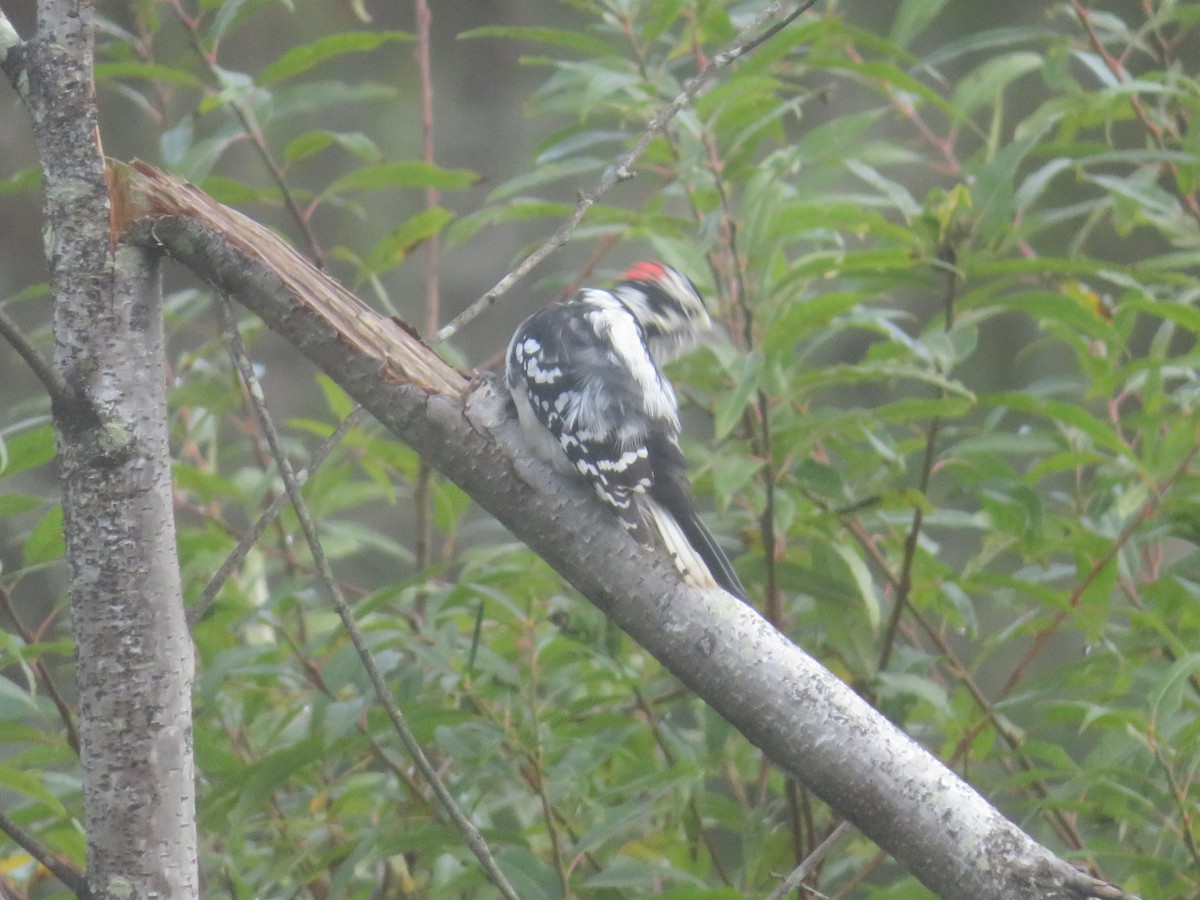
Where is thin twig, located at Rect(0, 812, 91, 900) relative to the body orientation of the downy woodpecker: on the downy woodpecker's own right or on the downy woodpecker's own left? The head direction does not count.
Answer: on the downy woodpecker's own left

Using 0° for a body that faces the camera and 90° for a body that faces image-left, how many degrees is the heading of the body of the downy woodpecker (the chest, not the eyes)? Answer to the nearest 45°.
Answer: approximately 135°

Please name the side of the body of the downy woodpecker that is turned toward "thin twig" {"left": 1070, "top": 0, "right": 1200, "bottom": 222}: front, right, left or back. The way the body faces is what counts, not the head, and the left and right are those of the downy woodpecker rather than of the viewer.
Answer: right

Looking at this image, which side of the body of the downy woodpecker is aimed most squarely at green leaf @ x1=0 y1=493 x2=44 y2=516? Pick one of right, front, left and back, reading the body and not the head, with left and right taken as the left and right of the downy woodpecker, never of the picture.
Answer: left

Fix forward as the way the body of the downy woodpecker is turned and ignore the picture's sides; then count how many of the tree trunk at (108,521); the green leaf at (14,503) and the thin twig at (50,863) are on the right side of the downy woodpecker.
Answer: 0
